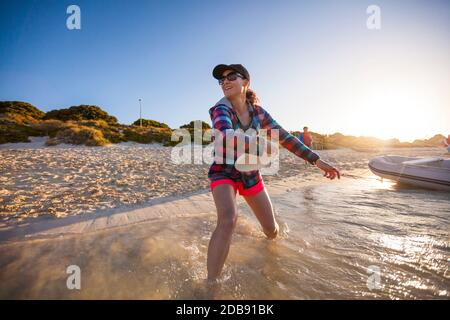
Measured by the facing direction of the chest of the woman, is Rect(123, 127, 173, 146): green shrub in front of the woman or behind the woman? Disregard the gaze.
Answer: behind

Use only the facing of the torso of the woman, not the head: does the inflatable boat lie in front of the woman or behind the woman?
behind

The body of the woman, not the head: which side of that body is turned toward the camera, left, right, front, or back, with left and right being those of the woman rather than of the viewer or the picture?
front
